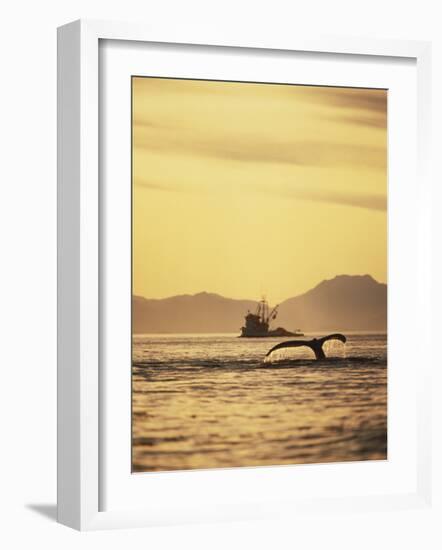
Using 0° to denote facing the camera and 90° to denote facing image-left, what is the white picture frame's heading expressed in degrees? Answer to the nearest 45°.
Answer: approximately 315°
